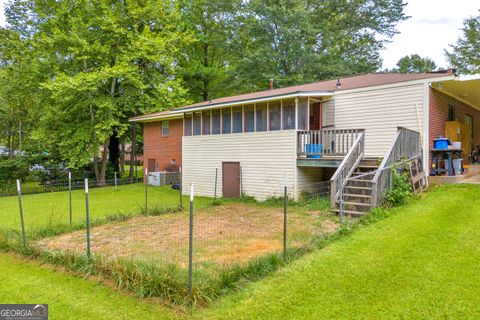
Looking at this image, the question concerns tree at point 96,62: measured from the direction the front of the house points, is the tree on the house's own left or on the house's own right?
on the house's own left

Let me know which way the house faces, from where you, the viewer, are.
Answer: facing away from the viewer and to the right of the viewer

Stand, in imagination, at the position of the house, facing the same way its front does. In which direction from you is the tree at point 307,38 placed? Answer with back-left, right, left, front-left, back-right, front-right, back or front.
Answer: front-left

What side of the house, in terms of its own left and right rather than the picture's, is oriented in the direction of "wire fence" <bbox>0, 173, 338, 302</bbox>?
back

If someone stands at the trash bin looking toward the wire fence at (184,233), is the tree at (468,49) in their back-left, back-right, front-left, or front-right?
back-right

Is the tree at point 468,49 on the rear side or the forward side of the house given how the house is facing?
on the forward side

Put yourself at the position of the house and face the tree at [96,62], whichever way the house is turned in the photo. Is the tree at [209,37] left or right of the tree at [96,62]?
right

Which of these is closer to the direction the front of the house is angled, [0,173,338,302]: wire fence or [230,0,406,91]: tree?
the tree

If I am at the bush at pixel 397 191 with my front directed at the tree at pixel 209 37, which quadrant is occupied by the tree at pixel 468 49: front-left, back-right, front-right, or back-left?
front-right

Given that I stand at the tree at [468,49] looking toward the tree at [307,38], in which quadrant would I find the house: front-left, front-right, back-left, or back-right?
front-left
